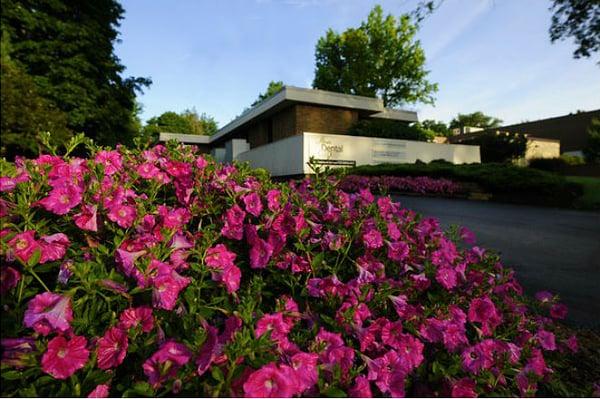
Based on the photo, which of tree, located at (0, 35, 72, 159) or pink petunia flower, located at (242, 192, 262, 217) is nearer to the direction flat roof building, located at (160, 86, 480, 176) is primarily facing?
the pink petunia flower

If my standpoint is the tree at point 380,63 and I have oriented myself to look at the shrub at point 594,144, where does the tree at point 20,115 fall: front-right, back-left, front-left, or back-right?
back-right

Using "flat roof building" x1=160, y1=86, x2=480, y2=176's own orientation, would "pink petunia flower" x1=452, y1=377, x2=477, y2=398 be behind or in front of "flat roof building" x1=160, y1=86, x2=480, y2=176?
in front

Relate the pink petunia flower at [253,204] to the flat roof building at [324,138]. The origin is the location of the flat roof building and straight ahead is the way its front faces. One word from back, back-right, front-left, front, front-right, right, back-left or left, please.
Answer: front-right

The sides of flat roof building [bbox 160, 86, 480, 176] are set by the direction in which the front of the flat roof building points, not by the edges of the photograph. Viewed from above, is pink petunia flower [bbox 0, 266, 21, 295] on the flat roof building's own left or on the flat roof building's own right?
on the flat roof building's own right

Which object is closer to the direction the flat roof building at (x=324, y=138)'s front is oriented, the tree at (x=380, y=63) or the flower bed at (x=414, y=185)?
the flower bed

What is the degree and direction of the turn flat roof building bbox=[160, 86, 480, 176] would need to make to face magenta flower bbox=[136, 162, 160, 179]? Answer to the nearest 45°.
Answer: approximately 45° to its right
